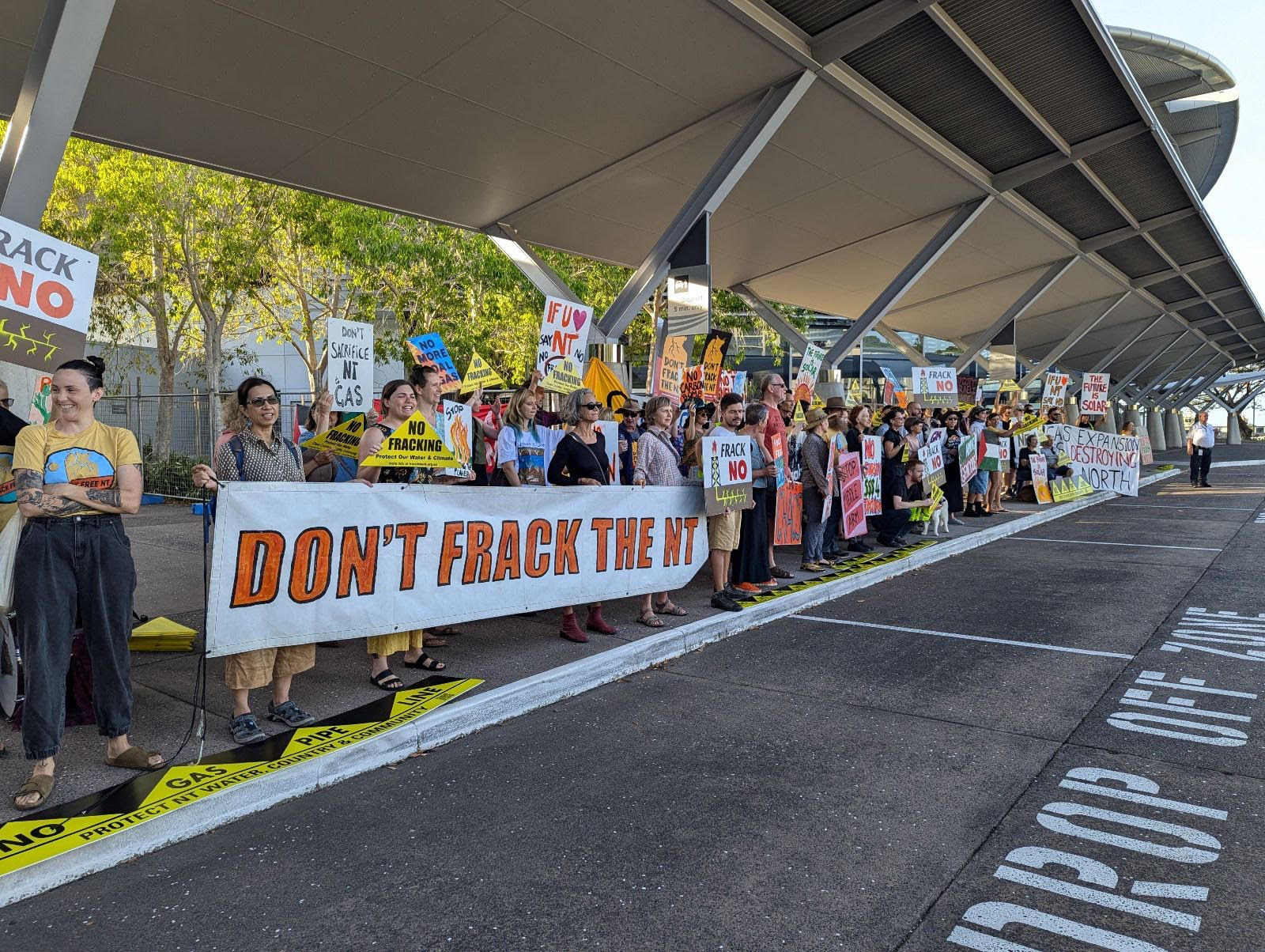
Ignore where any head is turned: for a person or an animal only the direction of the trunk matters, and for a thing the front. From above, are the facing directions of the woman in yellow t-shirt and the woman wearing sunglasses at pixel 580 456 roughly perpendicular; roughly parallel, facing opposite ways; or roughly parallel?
roughly parallel

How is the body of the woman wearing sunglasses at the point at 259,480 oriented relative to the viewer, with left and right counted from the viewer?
facing the viewer and to the right of the viewer

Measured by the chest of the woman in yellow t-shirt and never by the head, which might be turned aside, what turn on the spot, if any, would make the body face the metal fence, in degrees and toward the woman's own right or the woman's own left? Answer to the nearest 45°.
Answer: approximately 180°

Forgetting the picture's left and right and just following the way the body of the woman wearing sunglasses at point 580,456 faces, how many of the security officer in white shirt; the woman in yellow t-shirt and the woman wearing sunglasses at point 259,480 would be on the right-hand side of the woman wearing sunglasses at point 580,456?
2

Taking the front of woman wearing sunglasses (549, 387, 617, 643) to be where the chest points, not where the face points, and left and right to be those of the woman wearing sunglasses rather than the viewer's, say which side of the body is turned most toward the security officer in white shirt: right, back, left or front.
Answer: left

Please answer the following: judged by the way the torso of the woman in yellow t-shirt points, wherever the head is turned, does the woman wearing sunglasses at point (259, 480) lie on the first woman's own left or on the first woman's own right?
on the first woman's own left

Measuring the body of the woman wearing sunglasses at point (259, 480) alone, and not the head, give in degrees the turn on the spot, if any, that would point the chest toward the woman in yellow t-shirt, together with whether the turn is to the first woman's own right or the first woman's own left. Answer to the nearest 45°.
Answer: approximately 90° to the first woman's own right

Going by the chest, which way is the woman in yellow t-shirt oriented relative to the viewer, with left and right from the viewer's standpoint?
facing the viewer

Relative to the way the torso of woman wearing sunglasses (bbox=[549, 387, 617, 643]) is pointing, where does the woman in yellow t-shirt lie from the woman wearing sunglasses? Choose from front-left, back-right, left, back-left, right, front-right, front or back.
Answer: right

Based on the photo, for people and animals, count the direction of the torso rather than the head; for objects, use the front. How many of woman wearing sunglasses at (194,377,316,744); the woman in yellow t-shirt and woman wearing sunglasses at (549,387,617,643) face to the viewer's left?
0

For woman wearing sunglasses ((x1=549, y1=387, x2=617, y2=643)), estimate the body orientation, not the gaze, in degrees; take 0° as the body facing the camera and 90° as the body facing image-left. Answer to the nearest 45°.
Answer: approximately 315°
